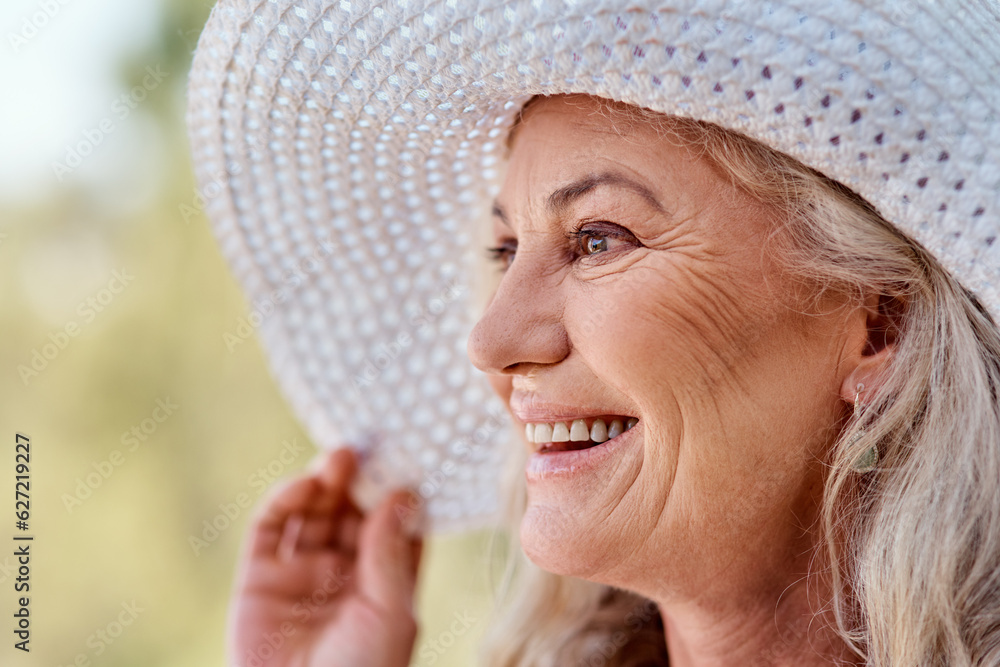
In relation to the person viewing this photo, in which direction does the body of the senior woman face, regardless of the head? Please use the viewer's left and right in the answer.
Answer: facing the viewer and to the left of the viewer
